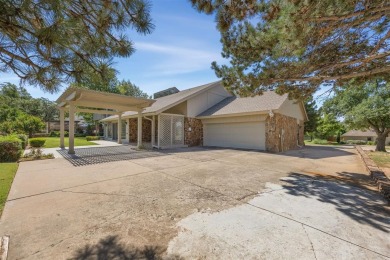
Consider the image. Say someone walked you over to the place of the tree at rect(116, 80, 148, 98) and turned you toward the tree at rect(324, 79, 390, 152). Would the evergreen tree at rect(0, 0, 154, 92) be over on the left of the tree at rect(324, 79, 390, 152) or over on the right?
right

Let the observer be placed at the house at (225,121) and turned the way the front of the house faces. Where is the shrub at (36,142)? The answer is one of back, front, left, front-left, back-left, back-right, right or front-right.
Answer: front-right

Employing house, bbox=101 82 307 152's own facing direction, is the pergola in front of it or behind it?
in front

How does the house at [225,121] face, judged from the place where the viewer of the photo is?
facing the viewer and to the left of the viewer

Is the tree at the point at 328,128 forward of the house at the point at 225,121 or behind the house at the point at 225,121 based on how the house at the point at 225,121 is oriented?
behind

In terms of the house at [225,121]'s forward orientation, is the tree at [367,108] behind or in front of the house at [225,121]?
behind

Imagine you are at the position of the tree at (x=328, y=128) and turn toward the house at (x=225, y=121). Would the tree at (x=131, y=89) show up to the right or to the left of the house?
right

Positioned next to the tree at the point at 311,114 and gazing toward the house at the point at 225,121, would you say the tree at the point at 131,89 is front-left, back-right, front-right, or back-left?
front-right
